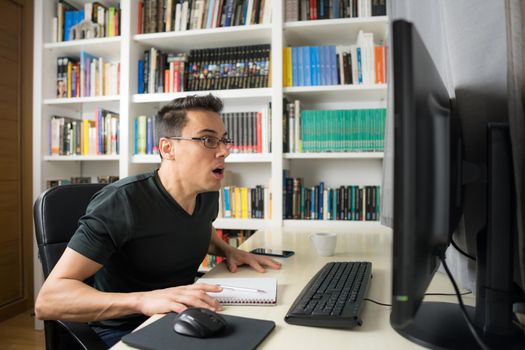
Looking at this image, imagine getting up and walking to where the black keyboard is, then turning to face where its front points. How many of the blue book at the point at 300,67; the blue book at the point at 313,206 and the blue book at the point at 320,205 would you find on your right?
3

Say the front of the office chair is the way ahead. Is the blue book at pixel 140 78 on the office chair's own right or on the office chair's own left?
on the office chair's own left

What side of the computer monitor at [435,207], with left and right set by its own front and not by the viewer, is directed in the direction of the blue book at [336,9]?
right

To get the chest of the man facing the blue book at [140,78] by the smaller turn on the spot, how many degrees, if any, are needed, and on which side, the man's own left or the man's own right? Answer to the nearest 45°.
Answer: approximately 135° to the man's own left

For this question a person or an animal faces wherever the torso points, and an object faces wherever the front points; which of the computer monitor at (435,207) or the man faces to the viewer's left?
the computer monitor

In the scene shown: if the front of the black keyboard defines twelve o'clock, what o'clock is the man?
The man is roughly at 1 o'clock from the black keyboard.

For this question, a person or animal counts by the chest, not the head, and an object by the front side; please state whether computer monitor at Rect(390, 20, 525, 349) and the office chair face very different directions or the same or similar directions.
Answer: very different directions

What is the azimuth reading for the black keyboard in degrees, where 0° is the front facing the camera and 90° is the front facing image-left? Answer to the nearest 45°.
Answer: approximately 90°

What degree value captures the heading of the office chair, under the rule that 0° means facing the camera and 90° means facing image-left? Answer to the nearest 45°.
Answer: approximately 315°

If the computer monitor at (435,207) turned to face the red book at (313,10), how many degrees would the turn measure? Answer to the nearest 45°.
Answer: approximately 45° to its right

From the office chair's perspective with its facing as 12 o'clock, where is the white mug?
The white mug is roughly at 11 o'clock from the office chair.

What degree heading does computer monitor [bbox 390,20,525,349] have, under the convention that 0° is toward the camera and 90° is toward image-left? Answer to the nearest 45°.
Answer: approximately 90°
